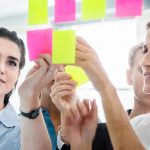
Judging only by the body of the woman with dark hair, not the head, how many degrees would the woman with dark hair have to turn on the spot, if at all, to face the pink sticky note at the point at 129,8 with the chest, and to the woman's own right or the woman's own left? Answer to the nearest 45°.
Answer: approximately 45° to the woman's own left

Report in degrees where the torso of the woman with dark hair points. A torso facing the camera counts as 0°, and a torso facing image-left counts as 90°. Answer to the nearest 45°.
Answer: approximately 0°

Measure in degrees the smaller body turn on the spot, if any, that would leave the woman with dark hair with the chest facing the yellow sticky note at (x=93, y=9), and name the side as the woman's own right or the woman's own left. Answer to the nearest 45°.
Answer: approximately 45° to the woman's own left
